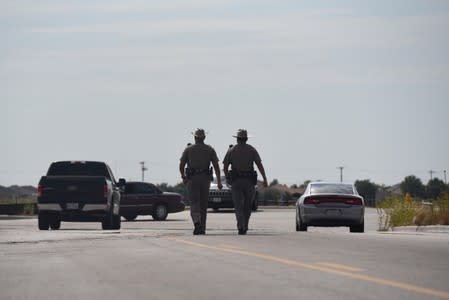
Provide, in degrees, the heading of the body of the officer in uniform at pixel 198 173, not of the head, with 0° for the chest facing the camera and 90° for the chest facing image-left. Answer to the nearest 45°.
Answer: approximately 180°

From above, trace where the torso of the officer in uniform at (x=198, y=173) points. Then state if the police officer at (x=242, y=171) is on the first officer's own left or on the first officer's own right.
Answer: on the first officer's own right

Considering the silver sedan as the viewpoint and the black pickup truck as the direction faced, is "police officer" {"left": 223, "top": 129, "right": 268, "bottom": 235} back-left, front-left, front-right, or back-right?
front-left

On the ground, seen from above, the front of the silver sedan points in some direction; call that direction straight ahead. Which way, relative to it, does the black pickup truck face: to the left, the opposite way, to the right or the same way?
the same way

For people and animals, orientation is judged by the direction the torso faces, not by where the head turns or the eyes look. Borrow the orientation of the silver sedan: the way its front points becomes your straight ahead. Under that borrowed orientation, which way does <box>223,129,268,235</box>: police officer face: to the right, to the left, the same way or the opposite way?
the same way

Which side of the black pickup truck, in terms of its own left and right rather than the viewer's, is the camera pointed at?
back

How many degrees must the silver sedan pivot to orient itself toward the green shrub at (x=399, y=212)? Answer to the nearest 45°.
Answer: approximately 45° to its right

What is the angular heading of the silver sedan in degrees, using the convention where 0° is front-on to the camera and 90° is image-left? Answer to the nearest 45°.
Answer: approximately 180°

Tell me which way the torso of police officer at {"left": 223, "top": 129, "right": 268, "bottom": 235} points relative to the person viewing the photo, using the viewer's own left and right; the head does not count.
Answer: facing away from the viewer

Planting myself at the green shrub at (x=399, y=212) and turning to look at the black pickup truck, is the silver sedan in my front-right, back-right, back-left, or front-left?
front-left

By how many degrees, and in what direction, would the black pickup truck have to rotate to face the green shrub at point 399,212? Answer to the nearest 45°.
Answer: approximately 90° to its right

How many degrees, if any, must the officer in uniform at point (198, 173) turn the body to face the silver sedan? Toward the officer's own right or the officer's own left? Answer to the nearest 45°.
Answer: approximately 45° to the officer's own right

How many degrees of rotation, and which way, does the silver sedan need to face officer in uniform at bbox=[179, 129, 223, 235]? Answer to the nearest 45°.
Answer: approximately 135° to its left
